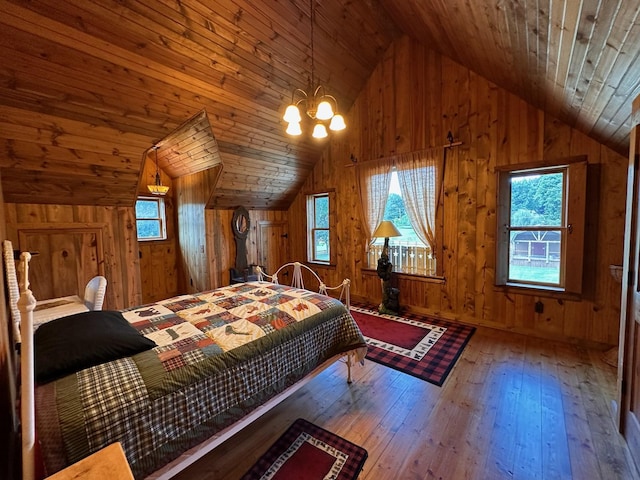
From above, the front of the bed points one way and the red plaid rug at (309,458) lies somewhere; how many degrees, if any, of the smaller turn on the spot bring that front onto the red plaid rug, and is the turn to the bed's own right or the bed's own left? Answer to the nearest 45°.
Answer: approximately 45° to the bed's own right

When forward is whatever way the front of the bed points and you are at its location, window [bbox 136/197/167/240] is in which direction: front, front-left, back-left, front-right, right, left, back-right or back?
front-left

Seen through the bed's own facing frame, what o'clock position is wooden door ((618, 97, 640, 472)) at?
The wooden door is roughly at 2 o'clock from the bed.

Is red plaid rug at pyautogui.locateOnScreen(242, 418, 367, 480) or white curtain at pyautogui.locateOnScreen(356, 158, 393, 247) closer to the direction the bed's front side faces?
the white curtain

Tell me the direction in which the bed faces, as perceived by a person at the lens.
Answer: facing away from the viewer and to the right of the viewer

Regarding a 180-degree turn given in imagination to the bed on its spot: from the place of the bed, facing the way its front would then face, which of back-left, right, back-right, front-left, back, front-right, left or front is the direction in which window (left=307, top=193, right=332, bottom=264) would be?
back

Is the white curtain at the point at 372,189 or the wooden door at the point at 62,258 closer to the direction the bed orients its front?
the white curtain

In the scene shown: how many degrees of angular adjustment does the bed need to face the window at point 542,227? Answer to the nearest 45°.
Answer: approximately 45° to its right

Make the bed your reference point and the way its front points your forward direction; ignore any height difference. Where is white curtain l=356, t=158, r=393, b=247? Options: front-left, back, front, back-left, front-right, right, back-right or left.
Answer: front

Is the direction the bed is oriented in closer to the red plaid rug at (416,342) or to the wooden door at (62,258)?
the red plaid rug

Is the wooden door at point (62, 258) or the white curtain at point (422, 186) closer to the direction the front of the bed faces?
the white curtain

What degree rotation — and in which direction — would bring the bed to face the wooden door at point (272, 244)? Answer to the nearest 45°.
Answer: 0° — it already faces it

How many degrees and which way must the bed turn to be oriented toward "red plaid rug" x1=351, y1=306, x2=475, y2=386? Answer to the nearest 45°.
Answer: approximately 45° to its right
